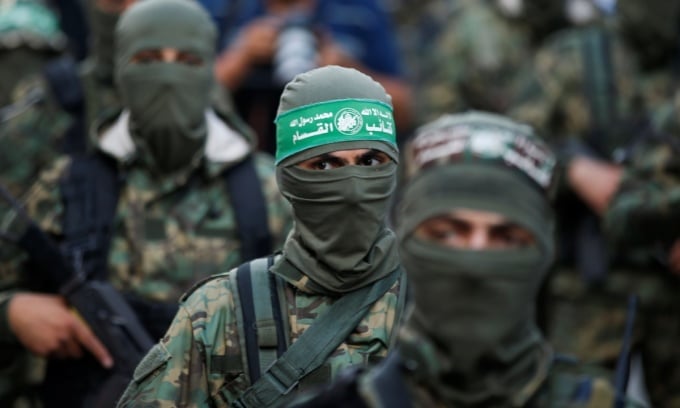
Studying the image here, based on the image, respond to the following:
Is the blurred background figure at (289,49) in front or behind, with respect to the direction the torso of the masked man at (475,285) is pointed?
behind

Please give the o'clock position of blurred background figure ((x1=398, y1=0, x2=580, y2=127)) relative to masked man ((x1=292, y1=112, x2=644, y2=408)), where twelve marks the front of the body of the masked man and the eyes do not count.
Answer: The blurred background figure is roughly at 6 o'clock from the masked man.

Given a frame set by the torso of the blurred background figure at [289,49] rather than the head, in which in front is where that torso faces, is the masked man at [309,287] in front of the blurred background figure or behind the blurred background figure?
in front

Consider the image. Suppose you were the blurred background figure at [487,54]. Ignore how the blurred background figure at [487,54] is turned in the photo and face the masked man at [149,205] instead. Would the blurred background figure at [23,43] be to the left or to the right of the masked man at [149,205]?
right

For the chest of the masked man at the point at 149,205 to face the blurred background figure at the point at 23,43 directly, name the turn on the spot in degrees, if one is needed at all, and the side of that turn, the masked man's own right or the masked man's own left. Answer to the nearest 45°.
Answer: approximately 180°

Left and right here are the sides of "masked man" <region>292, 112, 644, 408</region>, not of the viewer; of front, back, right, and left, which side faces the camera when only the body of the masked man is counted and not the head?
front

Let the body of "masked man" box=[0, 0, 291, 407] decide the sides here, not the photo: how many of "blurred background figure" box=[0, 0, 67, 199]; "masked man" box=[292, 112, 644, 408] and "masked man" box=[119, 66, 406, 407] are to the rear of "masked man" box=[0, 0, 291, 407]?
1

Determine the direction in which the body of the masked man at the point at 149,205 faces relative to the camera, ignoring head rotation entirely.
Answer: toward the camera

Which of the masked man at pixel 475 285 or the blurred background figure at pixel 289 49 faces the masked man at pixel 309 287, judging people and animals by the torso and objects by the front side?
the blurred background figure

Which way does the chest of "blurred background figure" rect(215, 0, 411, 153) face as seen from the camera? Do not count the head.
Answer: toward the camera

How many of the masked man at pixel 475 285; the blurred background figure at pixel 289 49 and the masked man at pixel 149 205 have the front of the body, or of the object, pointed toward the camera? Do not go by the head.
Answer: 3

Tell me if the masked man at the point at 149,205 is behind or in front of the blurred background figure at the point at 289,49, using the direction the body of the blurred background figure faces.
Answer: in front

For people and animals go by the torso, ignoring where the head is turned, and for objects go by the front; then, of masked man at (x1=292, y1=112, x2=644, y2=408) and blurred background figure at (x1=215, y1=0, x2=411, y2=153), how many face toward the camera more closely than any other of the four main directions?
2
